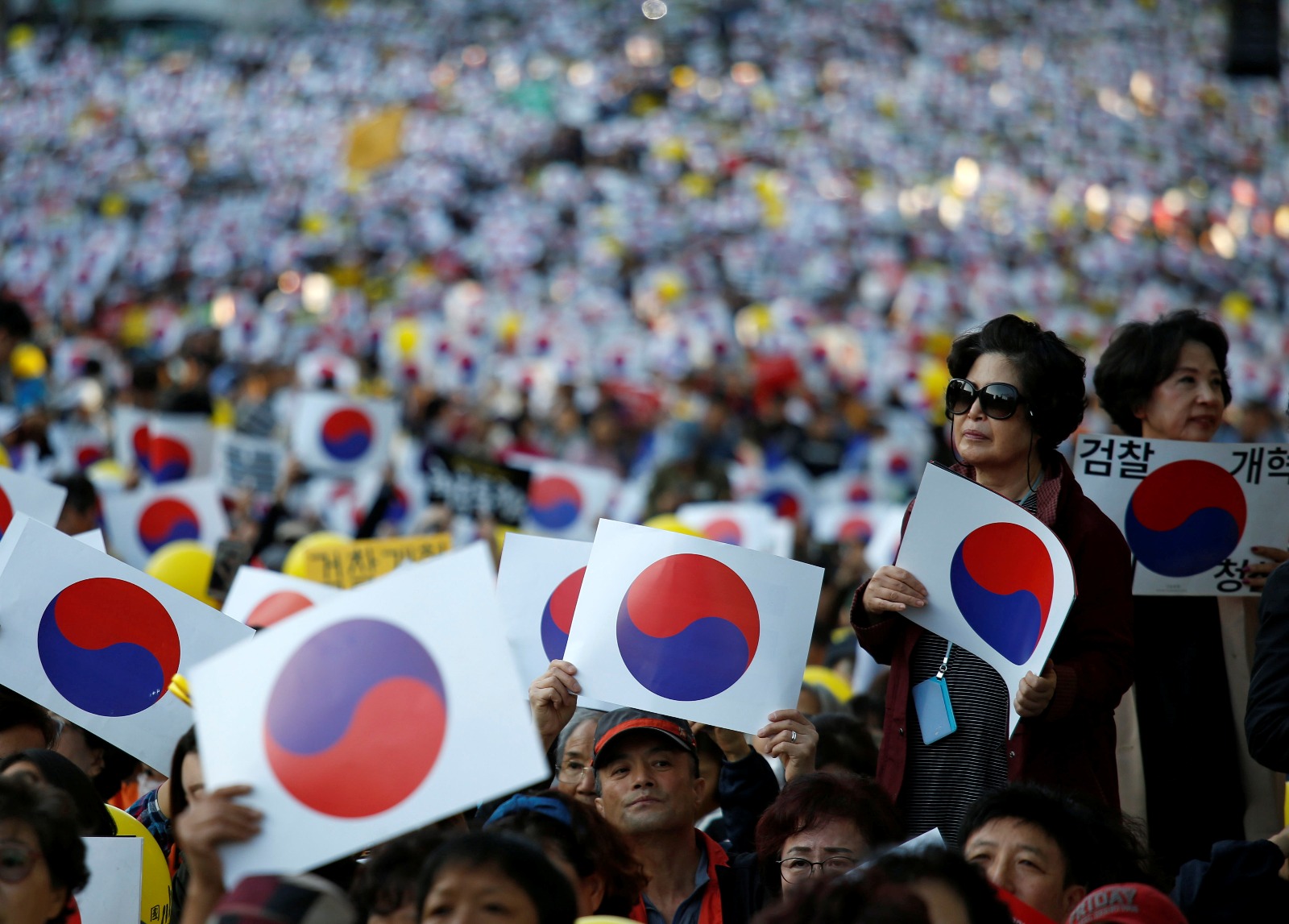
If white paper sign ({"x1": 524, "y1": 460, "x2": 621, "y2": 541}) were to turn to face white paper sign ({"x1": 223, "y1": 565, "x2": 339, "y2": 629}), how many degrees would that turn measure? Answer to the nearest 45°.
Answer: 0° — it already faces it

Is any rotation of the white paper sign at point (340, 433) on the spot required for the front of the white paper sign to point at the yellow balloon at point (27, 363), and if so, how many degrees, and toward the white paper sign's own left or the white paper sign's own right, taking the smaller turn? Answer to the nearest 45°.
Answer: approximately 135° to the white paper sign's own right

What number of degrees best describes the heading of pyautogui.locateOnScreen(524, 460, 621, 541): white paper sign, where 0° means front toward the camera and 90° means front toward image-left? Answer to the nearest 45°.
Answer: approximately 0°

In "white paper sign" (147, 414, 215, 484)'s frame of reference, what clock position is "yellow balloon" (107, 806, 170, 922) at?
The yellow balloon is roughly at 12 o'clock from the white paper sign.

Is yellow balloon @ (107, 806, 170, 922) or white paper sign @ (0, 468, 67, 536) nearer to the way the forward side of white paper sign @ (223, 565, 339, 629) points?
the yellow balloon
